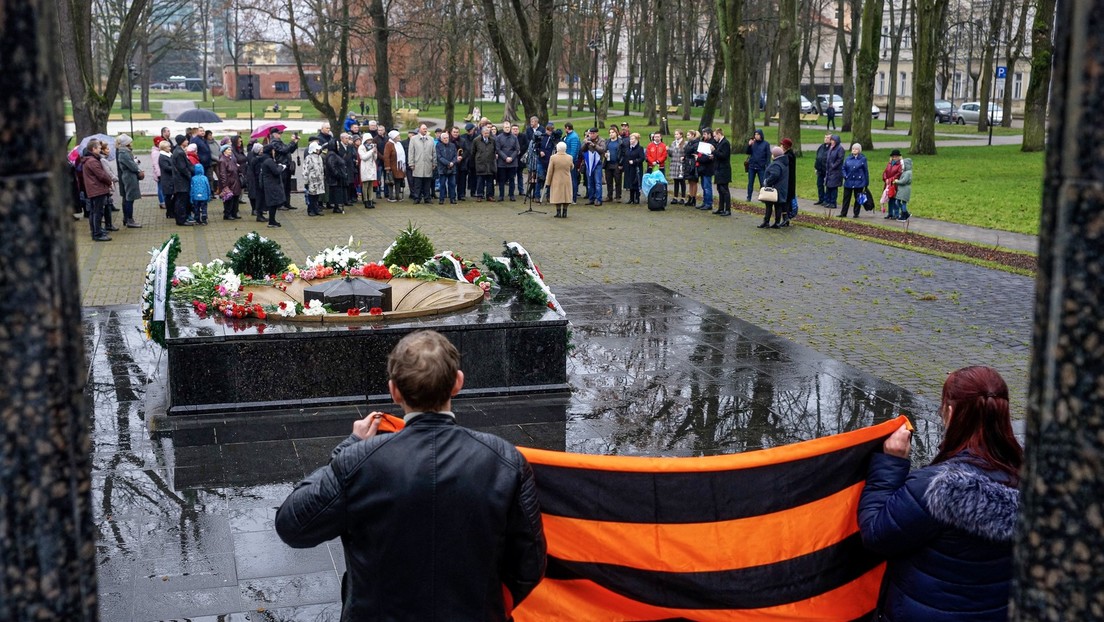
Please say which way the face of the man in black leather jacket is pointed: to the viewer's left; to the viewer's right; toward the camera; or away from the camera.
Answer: away from the camera

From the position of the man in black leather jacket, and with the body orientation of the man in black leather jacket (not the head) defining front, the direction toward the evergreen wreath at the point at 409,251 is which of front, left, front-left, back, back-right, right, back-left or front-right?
front

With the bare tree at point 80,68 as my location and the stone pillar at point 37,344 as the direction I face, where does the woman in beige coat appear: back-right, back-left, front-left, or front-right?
front-left

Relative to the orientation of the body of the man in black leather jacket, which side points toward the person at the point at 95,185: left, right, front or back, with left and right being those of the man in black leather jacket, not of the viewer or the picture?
front

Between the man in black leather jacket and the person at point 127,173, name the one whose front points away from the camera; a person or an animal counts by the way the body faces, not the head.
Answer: the man in black leather jacket

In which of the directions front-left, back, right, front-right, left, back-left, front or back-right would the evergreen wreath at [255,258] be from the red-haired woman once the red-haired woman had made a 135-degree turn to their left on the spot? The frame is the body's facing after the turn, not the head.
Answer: back-right

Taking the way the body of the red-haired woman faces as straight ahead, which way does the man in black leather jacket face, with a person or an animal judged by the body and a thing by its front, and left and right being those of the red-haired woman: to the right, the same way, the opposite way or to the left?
the same way

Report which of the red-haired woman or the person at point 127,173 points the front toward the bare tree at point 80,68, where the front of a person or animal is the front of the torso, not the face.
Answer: the red-haired woman

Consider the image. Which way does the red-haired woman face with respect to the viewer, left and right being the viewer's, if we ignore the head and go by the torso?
facing away from the viewer and to the left of the viewer

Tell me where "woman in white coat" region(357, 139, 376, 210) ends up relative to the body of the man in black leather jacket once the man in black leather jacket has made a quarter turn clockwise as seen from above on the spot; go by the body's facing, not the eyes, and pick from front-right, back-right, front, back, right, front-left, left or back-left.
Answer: left

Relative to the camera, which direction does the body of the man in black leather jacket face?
away from the camera

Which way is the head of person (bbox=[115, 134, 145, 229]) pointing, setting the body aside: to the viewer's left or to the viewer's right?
to the viewer's right

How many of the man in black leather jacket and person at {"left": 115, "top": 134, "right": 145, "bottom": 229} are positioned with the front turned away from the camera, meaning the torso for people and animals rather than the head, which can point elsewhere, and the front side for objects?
1
